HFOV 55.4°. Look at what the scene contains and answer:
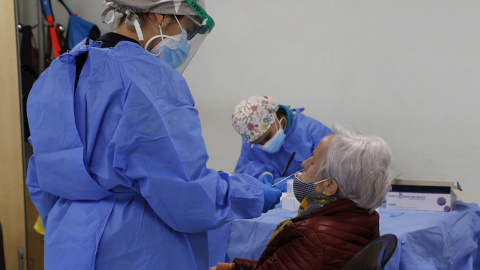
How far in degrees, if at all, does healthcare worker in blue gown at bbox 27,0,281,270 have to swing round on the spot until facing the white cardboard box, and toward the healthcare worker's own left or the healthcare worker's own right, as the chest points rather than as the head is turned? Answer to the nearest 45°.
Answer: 0° — they already face it

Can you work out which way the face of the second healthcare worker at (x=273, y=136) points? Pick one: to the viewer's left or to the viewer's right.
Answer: to the viewer's left

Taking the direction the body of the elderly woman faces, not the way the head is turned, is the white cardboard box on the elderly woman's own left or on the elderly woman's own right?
on the elderly woman's own right

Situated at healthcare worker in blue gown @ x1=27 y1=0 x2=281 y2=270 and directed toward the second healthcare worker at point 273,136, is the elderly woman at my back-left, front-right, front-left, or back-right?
front-right

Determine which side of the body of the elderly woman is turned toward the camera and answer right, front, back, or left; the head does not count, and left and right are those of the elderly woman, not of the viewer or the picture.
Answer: left

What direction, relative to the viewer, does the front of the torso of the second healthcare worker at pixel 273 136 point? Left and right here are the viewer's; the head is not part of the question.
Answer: facing the viewer and to the left of the viewer

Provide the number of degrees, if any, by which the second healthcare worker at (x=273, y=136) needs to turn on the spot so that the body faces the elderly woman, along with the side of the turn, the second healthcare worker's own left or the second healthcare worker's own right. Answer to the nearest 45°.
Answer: approximately 45° to the second healthcare worker's own left

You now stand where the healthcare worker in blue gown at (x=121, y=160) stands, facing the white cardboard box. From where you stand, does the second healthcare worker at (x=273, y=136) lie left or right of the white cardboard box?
left

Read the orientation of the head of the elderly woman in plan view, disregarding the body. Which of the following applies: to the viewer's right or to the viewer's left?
to the viewer's left

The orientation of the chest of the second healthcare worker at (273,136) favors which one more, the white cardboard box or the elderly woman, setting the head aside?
the elderly woman

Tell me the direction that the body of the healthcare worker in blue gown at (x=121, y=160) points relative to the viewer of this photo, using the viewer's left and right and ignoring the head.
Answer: facing away from the viewer and to the right of the viewer

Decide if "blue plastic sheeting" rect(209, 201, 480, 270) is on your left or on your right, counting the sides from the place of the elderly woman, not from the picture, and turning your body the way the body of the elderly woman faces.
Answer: on your right

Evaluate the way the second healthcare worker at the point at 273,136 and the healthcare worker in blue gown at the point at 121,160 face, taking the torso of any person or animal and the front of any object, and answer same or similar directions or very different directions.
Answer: very different directions

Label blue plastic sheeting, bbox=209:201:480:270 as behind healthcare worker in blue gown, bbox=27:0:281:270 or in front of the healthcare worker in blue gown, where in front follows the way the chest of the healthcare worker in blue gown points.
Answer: in front

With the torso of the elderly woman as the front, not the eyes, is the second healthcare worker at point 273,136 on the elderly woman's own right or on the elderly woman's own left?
on the elderly woman's own right

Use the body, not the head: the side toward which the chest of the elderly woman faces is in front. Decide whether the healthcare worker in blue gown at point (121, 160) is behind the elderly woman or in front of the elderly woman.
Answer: in front
